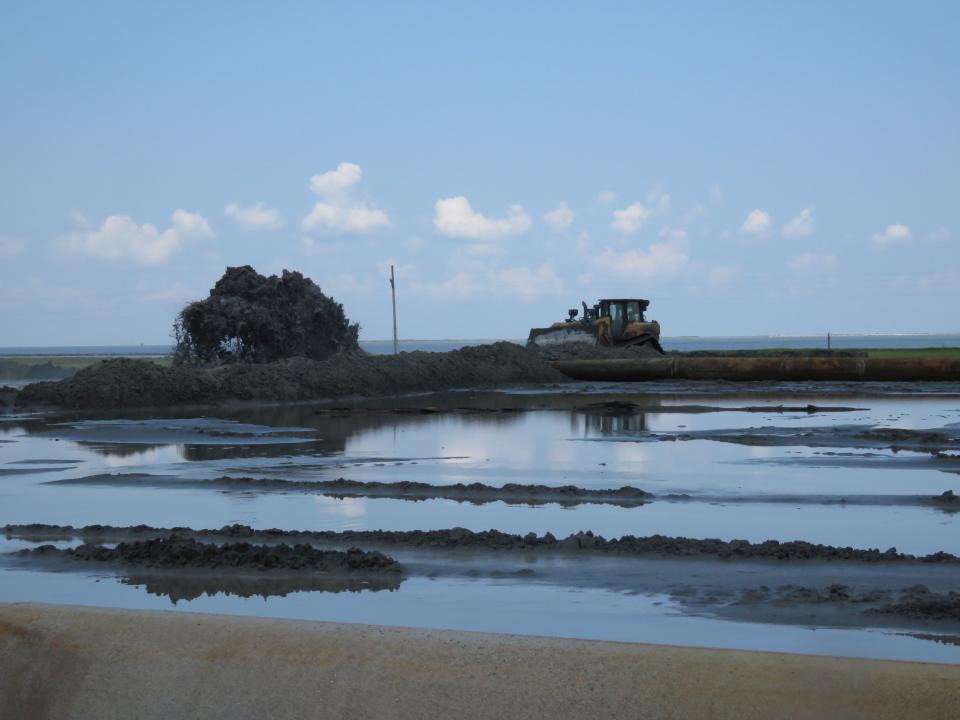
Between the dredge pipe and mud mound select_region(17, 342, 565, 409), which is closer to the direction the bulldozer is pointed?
the mud mound

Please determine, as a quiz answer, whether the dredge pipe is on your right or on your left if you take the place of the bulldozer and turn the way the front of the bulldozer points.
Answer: on your left

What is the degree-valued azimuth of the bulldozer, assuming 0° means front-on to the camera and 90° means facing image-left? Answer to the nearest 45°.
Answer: approximately 45°
